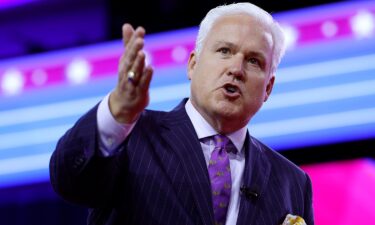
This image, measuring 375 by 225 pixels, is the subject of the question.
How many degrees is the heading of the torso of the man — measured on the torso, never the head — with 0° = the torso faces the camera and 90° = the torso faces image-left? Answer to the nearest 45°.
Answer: approximately 0°
